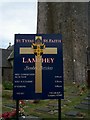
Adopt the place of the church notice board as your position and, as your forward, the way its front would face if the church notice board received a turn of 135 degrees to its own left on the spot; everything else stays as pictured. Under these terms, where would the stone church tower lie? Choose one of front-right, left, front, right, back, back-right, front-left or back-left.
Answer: front-left

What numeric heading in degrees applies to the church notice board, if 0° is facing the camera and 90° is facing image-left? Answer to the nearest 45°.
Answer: approximately 0°
